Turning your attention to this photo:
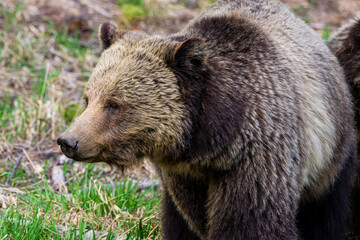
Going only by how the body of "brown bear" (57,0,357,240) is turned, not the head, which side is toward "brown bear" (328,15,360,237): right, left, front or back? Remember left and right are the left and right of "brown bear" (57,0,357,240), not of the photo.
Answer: back
